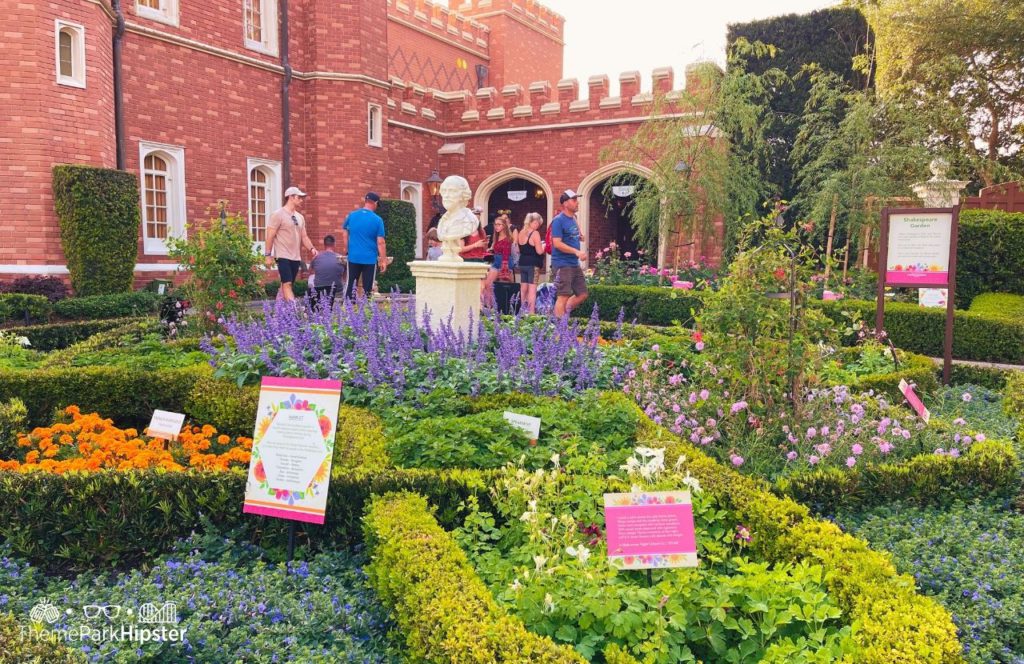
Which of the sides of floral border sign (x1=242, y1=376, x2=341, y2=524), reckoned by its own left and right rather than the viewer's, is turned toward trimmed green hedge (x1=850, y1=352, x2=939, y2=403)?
left

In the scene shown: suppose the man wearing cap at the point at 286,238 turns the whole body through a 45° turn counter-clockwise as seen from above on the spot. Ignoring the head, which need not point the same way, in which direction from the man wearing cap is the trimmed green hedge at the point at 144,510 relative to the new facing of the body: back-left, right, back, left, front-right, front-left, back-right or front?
right

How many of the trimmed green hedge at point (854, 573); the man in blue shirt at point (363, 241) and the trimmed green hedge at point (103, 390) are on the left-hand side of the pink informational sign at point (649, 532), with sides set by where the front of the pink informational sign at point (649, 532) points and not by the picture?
1

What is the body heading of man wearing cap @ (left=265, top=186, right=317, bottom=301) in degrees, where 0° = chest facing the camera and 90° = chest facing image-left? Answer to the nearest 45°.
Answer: approximately 315°

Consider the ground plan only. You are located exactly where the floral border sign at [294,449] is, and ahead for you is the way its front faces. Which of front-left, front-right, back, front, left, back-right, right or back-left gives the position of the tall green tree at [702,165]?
back-left

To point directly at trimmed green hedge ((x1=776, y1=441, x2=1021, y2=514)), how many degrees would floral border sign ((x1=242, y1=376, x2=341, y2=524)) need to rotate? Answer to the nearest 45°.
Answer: approximately 90° to its left

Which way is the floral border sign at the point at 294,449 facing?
toward the camera

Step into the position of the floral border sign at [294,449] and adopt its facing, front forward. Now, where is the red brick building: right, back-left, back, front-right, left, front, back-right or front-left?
back

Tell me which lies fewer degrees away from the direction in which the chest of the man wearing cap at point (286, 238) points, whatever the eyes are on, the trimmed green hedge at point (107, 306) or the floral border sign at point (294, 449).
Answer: the floral border sign

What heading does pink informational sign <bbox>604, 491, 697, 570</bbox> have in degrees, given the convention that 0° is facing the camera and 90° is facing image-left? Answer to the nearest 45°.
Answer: approximately 0°

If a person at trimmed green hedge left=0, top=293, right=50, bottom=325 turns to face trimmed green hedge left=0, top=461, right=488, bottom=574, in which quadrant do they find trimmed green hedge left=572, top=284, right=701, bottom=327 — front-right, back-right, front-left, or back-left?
front-left

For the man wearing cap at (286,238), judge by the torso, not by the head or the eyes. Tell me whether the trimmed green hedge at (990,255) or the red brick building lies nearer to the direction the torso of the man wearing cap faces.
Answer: the trimmed green hedge

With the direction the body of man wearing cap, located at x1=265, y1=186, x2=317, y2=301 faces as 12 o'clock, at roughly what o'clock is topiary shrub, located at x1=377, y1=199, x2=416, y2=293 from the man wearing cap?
The topiary shrub is roughly at 8 o'clock from the man wearing cap.

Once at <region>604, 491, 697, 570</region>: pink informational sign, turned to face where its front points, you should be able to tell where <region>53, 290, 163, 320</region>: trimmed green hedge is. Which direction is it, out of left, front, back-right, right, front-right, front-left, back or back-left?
back-right

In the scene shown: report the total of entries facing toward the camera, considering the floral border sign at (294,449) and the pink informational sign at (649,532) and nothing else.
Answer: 2

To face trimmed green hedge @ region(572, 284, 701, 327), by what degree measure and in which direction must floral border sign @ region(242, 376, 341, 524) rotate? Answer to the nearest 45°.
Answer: approximately 135° to its left
